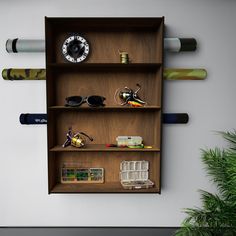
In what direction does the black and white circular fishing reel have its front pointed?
toward the camera

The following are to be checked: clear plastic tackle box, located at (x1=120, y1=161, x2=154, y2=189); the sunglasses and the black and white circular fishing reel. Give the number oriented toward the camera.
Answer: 3

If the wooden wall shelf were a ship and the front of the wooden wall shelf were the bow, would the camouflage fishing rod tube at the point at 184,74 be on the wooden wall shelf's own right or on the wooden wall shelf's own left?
on the wooden wall shelf's own left

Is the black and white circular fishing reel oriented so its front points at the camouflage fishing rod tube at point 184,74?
no

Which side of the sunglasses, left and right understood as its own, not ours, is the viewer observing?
front

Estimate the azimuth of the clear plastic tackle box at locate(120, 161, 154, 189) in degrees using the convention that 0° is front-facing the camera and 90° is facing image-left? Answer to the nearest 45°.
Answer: approximately 0°

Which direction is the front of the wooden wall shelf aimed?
toward the camera

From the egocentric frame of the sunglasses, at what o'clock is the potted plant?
The potted plant is roughly at 10 o'clock from the sunglasses.

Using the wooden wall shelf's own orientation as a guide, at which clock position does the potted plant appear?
The potted plant is roughly at 10 o'clock from the wooden wall shelf.
